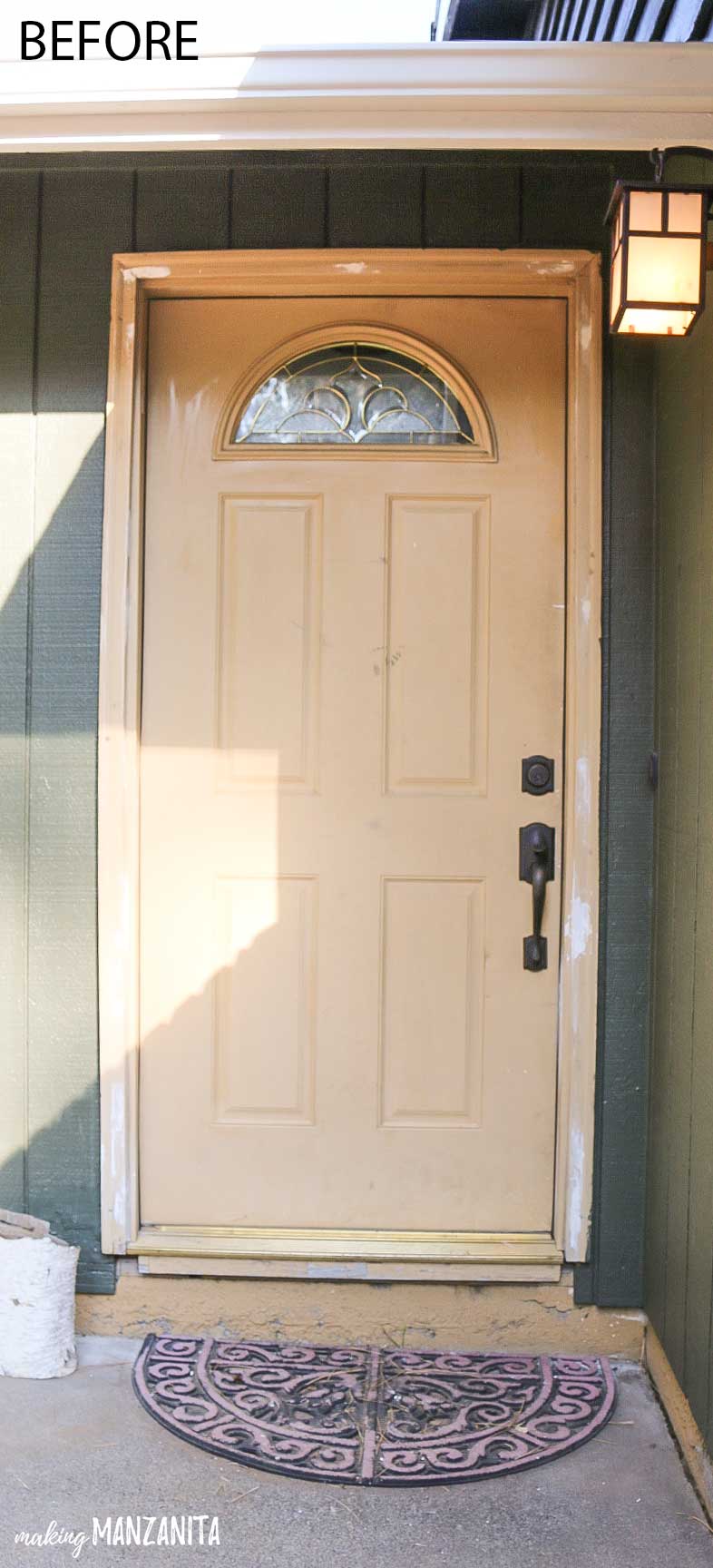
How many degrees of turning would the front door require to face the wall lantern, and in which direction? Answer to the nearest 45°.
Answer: approximately 45° to its left

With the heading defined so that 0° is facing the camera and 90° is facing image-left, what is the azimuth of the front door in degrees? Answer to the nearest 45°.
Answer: approximately 0°
